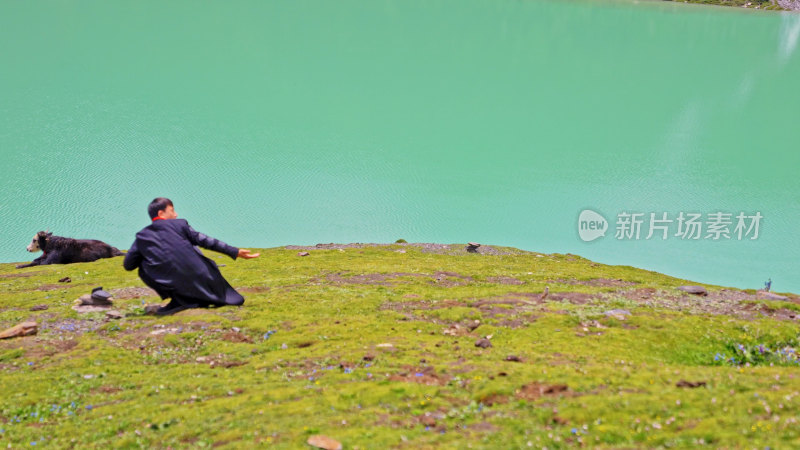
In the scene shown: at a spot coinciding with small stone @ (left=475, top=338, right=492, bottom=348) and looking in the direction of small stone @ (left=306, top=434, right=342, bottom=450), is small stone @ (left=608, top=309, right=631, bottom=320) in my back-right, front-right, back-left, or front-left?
back-left

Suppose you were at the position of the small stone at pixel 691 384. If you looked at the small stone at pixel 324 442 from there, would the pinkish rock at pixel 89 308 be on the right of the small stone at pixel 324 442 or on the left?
right

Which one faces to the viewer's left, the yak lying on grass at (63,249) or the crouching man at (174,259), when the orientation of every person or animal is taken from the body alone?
the yak lying on grass

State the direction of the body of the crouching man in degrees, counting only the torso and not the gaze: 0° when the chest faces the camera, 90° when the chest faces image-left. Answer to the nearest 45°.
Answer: approximately 225°

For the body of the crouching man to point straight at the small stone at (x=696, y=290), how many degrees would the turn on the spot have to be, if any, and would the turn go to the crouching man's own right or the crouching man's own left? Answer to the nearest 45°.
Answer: approximately 45° to the crouching man's own right

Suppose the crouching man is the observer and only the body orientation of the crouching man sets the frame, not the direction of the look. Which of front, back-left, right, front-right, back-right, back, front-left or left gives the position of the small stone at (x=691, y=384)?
right

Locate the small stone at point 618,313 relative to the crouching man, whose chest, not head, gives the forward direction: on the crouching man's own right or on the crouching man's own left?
on the crouching man's own right
